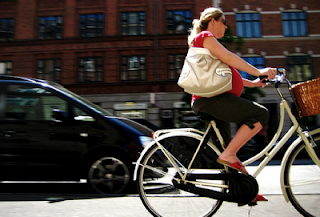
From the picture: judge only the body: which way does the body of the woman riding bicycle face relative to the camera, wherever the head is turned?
to the viewer's right

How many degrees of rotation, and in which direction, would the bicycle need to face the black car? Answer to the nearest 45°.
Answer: approximately 135° to its left

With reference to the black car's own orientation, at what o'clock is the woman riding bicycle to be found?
The woman riding bicycle is roughly at 2 o'clock from the black car.

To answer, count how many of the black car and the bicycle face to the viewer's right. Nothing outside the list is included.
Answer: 2

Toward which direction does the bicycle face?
to the viewer's right

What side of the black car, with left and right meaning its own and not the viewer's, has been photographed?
right

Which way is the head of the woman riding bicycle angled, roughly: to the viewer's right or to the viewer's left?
to the viewer's right
